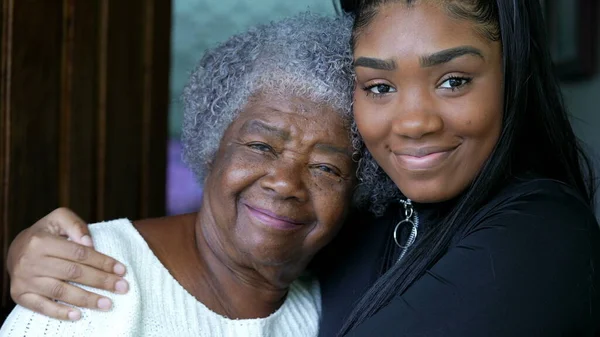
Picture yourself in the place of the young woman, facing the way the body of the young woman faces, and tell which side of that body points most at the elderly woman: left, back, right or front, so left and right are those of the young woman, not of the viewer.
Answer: right
